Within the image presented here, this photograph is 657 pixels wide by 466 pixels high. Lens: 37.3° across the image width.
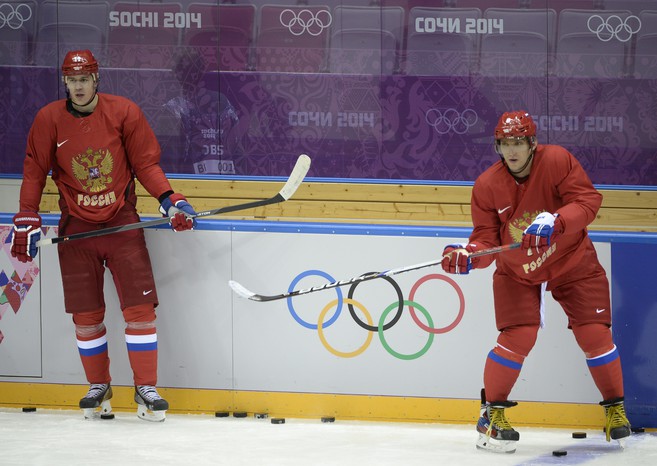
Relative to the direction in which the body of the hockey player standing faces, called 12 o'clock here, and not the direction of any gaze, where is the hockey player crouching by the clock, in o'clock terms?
The hockey player crouching is roughly at 10 o'clock from the hockey player standing.

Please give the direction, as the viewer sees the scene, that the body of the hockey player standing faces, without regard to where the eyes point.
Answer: toward the camera
